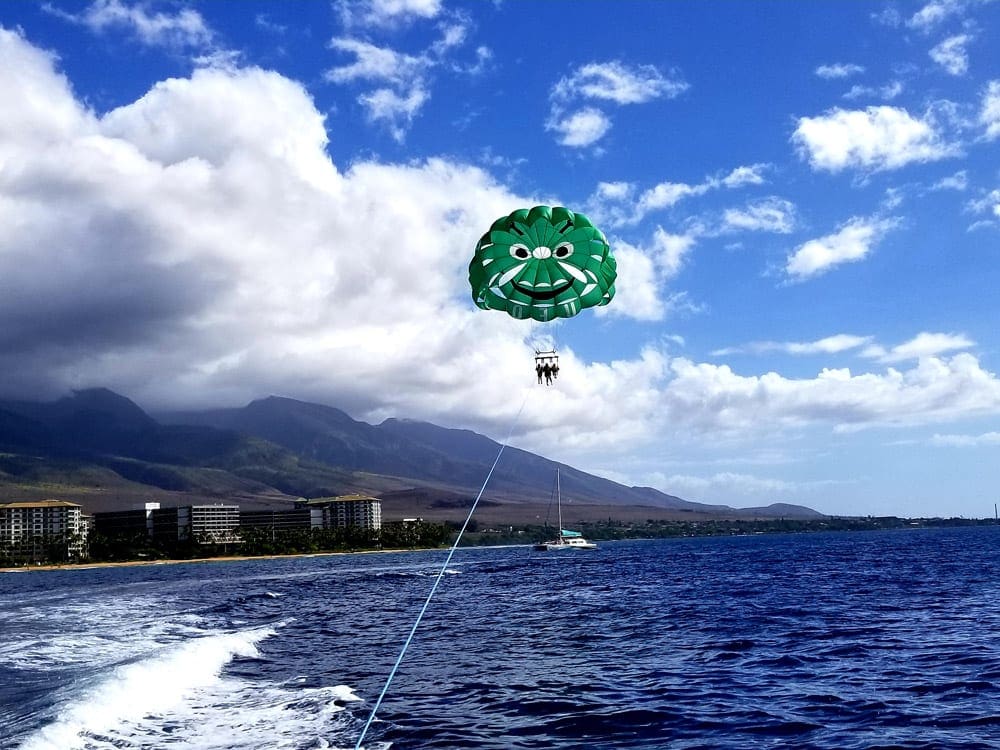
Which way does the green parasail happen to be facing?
toward the camera
